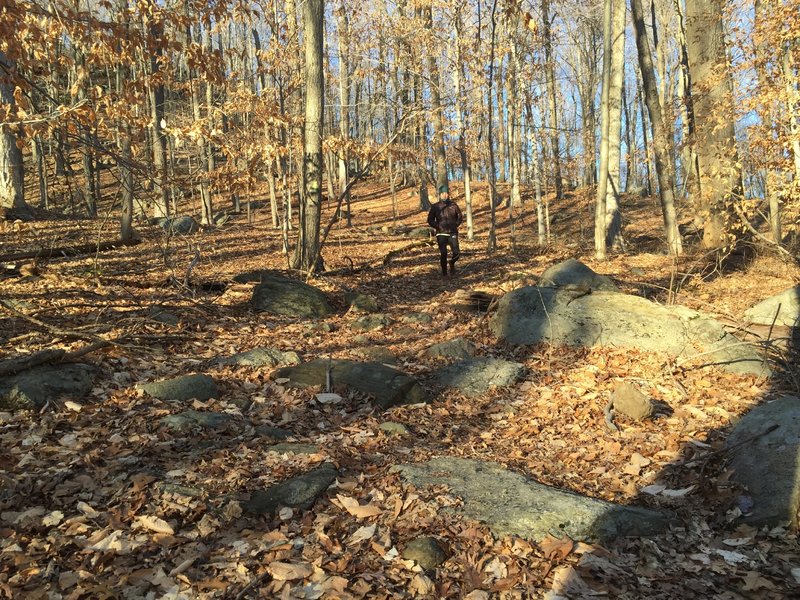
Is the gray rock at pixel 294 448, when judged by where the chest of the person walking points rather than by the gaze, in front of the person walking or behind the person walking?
in front

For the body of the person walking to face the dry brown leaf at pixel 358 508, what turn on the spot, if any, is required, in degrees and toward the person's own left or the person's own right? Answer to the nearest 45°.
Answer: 0° — they already face it

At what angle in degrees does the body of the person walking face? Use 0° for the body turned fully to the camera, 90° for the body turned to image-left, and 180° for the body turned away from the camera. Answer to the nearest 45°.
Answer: approximately 0°

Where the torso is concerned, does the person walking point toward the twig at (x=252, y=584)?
yes

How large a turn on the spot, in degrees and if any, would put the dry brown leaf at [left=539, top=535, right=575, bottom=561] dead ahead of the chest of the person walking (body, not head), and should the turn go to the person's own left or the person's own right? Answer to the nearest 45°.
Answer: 0° — they already face it

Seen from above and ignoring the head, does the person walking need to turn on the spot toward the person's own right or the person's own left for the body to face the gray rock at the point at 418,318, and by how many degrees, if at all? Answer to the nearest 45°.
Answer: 0° — they already face it

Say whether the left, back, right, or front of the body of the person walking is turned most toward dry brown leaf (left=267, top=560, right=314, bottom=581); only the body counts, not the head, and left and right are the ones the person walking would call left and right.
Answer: front

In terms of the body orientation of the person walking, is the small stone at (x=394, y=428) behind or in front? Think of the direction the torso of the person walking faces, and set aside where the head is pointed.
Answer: in front
